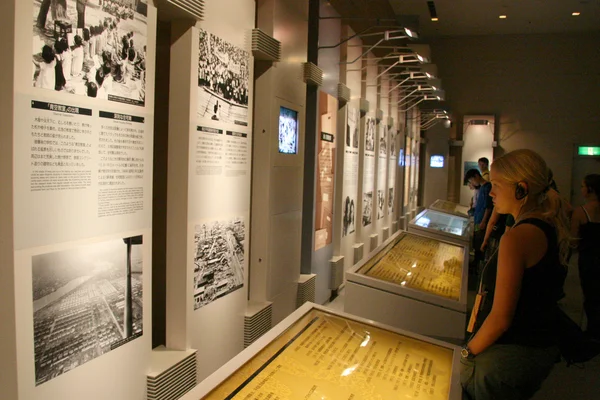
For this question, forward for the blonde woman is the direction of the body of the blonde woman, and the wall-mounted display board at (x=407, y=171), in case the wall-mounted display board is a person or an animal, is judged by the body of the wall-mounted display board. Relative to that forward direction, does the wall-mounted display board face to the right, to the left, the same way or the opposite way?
the opposite way

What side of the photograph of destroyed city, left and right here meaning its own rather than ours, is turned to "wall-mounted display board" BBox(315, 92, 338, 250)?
left

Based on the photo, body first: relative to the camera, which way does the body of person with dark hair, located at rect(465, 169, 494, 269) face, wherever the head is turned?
to the viewer's left

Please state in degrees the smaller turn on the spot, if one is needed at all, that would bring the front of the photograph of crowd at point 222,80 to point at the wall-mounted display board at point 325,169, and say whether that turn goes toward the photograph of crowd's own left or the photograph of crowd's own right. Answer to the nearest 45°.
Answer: approximately 90° to the photograph of crowd's own left

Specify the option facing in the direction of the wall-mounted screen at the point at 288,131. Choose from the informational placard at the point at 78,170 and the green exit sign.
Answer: the green exit sign

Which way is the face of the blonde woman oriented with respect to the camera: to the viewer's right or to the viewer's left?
to the viewer's left

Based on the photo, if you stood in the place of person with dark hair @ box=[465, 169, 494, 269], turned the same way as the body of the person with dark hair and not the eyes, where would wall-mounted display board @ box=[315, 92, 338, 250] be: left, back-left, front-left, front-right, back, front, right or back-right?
front-left

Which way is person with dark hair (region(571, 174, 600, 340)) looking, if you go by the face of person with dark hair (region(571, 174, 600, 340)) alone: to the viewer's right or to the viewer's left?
to the viewer's left

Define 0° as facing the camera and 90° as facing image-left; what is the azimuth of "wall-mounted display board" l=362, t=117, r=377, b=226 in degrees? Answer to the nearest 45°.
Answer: approximately 270°

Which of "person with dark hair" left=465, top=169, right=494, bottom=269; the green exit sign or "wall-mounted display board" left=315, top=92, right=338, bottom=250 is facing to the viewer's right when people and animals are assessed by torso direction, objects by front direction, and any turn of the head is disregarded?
the wall-mounted display board

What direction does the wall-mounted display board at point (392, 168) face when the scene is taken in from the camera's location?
facing to the right of the viewer

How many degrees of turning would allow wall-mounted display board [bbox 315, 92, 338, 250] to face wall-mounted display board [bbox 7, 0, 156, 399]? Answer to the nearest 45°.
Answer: approximately 90° to its right
